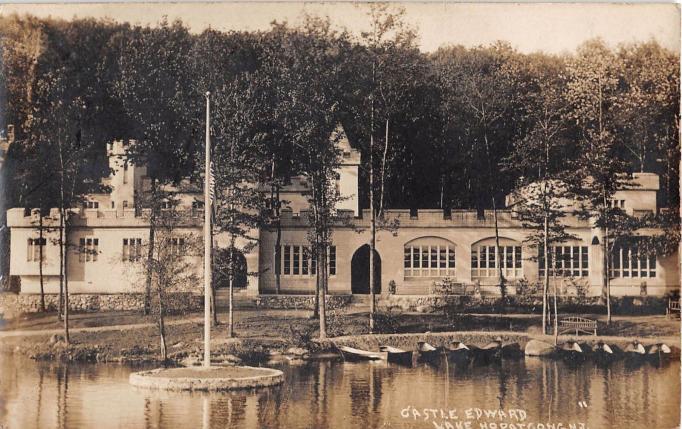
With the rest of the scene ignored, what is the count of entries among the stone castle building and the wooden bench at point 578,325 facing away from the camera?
0

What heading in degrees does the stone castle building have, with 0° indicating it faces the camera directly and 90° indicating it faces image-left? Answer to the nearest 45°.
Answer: approximately 0°

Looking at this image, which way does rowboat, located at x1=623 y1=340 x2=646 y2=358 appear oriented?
away from the camera

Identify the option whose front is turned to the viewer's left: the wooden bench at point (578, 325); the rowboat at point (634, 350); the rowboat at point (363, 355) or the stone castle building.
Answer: the rowboat at point (363, 355)

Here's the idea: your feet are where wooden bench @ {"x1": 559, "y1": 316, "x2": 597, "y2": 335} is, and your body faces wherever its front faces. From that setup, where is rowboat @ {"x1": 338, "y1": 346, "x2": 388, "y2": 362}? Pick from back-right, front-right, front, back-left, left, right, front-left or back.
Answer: right

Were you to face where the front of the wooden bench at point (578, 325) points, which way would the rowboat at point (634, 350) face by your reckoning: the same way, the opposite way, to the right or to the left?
the opposite way

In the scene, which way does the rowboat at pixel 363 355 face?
to the viewer's left

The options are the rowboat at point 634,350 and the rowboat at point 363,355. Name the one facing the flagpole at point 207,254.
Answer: the rowboat at point 363,355

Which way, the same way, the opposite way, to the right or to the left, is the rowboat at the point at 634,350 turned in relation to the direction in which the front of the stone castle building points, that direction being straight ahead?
the opposite way

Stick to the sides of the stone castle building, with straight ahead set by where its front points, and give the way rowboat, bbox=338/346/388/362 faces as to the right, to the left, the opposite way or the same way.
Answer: to the right

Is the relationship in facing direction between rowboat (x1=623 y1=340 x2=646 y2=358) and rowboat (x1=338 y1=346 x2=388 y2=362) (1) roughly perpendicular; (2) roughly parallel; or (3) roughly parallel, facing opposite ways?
roughly perpendicular
